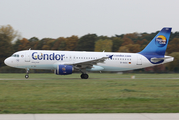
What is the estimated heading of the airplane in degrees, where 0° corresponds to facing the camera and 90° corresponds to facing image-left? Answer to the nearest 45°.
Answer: approximately 90°
